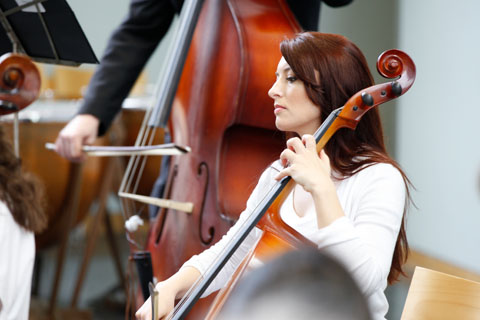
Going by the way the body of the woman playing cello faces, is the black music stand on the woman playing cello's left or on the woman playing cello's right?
on the woman playing cello's right

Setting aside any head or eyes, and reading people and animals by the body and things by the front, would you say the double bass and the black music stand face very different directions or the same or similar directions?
very different directions

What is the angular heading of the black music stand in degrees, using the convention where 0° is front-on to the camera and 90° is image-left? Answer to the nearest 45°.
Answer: approximately 225°

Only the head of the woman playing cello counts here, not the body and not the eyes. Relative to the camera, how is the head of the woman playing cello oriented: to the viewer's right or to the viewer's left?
to the viewer's left

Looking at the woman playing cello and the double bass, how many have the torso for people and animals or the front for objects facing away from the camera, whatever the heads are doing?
0

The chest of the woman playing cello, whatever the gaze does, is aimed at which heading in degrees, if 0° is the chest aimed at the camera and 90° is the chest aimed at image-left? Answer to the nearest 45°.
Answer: approximately 45°

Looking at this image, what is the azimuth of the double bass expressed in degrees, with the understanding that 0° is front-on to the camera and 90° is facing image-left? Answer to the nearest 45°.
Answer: approximately 45°
